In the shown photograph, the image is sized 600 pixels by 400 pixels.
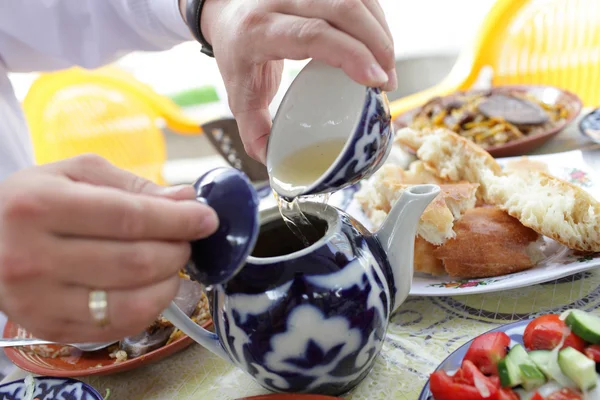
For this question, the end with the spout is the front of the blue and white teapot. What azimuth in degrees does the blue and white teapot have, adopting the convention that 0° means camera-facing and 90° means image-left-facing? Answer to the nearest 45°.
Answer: approximately 270°
